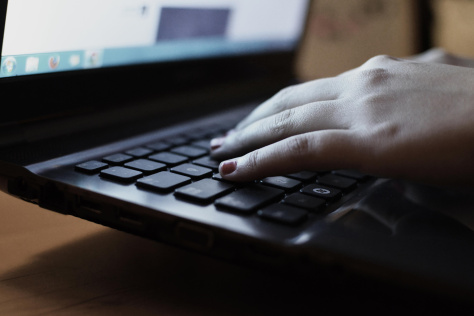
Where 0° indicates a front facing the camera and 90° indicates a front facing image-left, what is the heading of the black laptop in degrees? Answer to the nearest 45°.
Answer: approximately 315°
